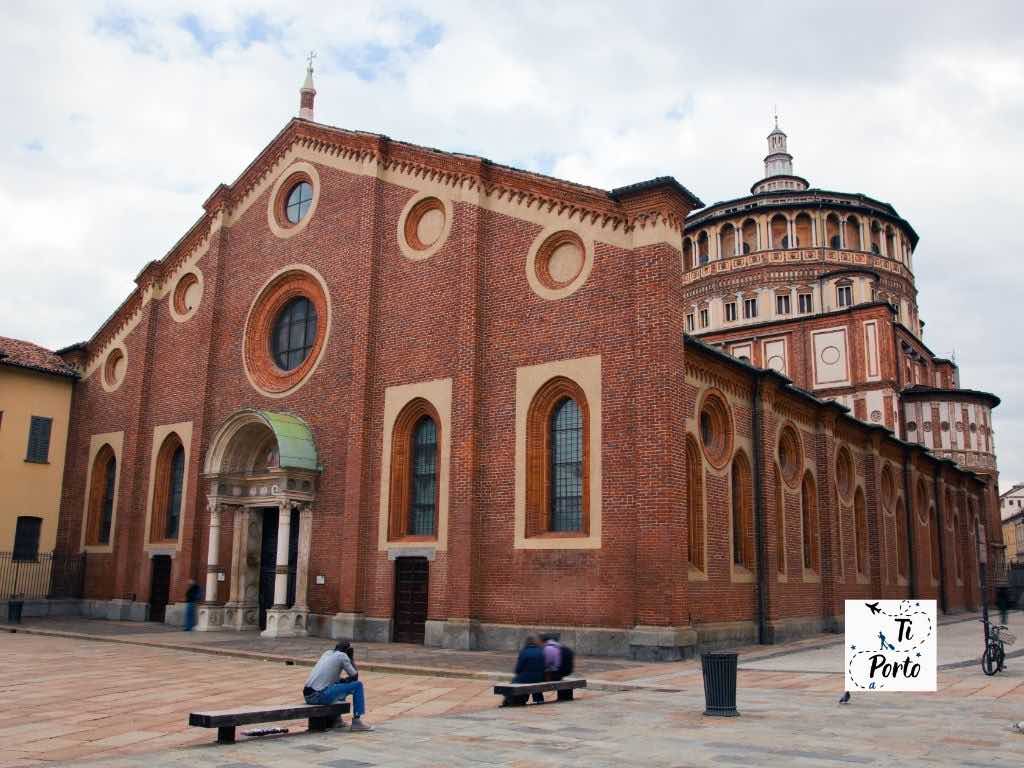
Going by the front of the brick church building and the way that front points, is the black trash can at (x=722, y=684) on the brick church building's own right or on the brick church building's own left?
on the brick church building's own left

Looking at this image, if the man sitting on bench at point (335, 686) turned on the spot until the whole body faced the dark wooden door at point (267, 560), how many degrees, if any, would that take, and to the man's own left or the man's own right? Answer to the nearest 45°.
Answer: approximately 90° to the man's own left

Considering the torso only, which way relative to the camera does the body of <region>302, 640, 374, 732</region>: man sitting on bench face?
to the viewer's right

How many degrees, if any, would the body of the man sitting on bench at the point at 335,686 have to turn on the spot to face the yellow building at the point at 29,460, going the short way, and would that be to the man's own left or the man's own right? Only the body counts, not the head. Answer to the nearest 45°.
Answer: approximately 135° to the man's own left

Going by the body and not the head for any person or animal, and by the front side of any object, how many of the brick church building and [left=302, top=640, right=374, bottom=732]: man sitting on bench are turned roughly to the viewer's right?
1

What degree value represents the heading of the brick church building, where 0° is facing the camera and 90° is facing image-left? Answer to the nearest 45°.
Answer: approximately 45°

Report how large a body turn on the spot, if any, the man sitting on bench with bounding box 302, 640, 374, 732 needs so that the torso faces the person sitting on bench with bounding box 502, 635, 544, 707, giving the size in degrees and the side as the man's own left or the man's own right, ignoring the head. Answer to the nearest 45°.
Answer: approximately 45° to the man's own left

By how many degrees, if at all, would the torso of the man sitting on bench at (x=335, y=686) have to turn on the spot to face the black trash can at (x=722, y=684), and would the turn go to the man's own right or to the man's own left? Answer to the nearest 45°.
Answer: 0° — they already face it

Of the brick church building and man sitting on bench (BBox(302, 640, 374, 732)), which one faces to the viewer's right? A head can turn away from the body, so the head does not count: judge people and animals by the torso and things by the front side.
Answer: the man sitting on bench

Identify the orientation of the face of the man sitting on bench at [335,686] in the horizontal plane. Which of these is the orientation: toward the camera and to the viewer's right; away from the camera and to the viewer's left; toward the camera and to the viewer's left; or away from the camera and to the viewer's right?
away from the camera and to the viewer's right
